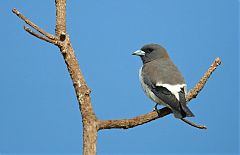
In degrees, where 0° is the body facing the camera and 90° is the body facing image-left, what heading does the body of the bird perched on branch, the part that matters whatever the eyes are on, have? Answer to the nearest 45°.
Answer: approximately 135°
